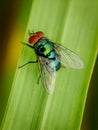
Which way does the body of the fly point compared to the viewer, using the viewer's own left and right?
facing away from the viewer and to the left of the viewer
